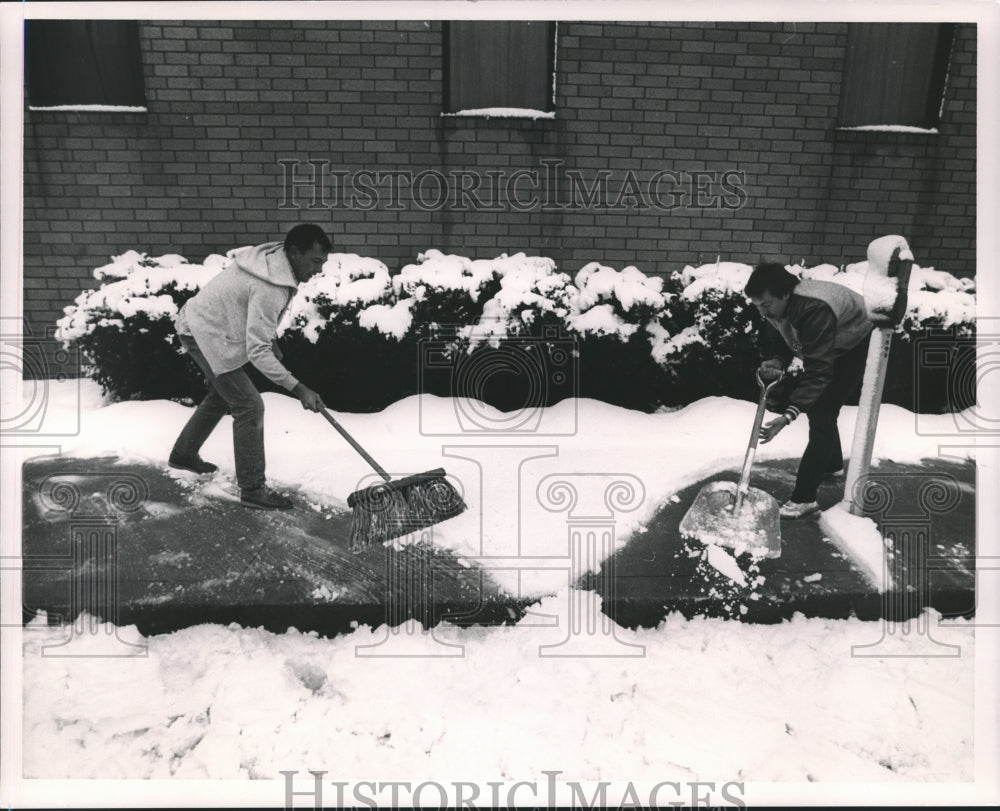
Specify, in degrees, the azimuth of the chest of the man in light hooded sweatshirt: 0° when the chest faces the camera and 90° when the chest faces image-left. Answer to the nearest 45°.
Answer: approximately 270°

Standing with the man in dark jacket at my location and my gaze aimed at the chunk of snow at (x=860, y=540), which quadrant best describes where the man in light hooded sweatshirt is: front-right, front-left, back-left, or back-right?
back-right

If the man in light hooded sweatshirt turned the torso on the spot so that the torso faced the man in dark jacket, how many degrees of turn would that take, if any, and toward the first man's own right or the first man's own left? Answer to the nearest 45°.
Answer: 0° — they already face them
